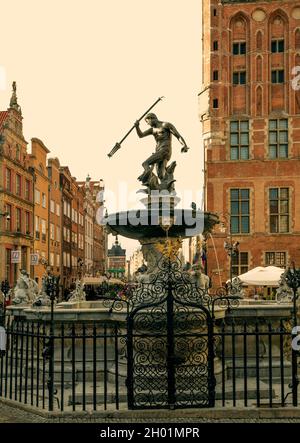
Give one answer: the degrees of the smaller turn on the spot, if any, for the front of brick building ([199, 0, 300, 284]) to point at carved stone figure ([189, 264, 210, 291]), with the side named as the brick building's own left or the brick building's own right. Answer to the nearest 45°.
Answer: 0° — it already faces it

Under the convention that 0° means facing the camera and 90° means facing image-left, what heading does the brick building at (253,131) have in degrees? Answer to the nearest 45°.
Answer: approximately 0°

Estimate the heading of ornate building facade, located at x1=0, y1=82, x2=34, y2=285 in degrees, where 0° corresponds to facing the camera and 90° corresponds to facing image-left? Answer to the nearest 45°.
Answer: approximately 315°

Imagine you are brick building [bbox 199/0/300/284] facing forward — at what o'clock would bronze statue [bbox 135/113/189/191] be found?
The bronze statue is roughly at 12 o'clock from the brick building.

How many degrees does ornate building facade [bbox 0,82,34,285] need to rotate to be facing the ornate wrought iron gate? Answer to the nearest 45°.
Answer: approximately 45° to its right

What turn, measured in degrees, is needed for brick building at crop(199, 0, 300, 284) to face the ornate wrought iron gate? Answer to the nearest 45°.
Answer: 0° — it already faces it
